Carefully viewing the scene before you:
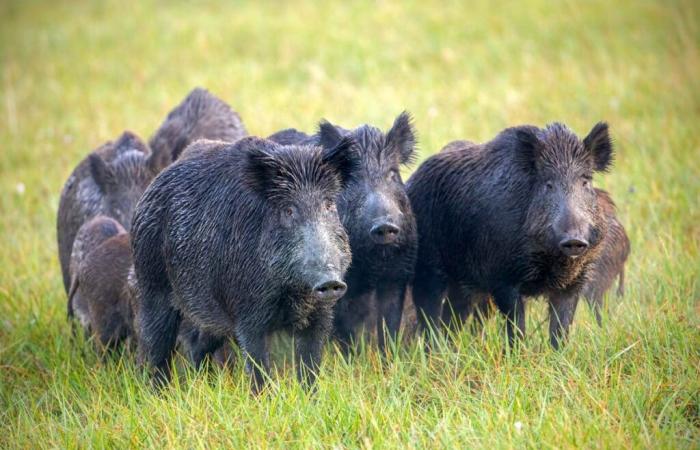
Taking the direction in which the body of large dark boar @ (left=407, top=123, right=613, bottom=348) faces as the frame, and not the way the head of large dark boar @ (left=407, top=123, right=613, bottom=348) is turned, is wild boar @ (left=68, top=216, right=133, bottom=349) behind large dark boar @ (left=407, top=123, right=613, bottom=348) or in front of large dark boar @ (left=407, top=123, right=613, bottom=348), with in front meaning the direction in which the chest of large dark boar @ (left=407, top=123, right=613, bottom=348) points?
behind

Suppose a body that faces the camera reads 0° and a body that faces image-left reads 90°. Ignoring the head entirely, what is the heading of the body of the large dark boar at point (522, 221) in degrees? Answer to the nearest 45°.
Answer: approximately 315°

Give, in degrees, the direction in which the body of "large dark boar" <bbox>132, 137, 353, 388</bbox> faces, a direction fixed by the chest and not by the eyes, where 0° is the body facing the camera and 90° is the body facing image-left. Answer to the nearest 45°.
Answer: approximately 315°

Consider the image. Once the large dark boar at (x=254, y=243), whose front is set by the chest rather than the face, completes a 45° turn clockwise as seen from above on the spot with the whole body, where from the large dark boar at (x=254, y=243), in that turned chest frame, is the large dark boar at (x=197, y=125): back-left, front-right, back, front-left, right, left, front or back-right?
back

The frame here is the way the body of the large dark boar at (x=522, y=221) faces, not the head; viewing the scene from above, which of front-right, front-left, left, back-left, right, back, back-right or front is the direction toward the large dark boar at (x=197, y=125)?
back

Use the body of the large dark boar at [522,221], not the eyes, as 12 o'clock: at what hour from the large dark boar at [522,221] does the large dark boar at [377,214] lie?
the large dark boar at [377,214] is roughly at 5 o'clock from the large dark boar at [522,221].
